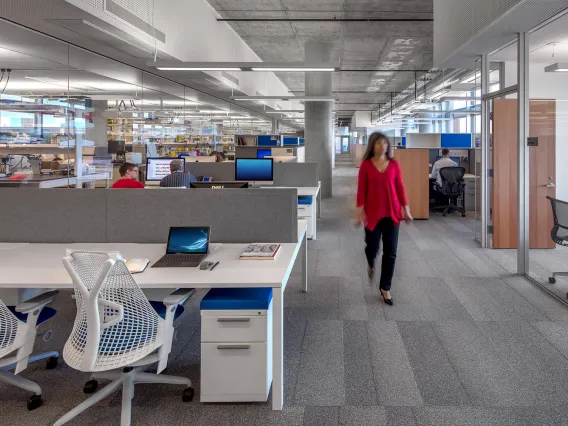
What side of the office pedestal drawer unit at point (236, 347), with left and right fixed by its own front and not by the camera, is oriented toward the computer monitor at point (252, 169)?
back

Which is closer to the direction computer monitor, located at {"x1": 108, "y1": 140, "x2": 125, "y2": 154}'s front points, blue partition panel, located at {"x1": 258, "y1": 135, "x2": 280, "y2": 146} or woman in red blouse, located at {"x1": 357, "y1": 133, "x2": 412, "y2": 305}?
the woman in red blouse

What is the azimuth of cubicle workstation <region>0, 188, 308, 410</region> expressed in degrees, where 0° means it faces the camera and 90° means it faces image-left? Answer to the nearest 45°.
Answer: approximately 0°

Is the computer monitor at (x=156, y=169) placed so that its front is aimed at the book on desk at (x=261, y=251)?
yes
